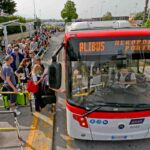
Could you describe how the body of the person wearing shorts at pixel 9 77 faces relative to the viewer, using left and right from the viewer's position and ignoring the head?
facing to the right of the viewer

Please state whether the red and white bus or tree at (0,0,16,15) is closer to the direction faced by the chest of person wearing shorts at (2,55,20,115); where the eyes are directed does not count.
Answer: the red and white bus

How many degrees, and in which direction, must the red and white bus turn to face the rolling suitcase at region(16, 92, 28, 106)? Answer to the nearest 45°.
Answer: approximately 135° to its right

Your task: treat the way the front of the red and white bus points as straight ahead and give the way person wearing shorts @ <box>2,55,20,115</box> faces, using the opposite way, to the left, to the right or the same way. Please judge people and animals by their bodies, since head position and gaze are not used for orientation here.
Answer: to the left

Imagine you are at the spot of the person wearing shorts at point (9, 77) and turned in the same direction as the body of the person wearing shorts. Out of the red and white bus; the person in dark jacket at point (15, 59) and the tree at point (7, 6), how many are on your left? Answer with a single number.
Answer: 2
